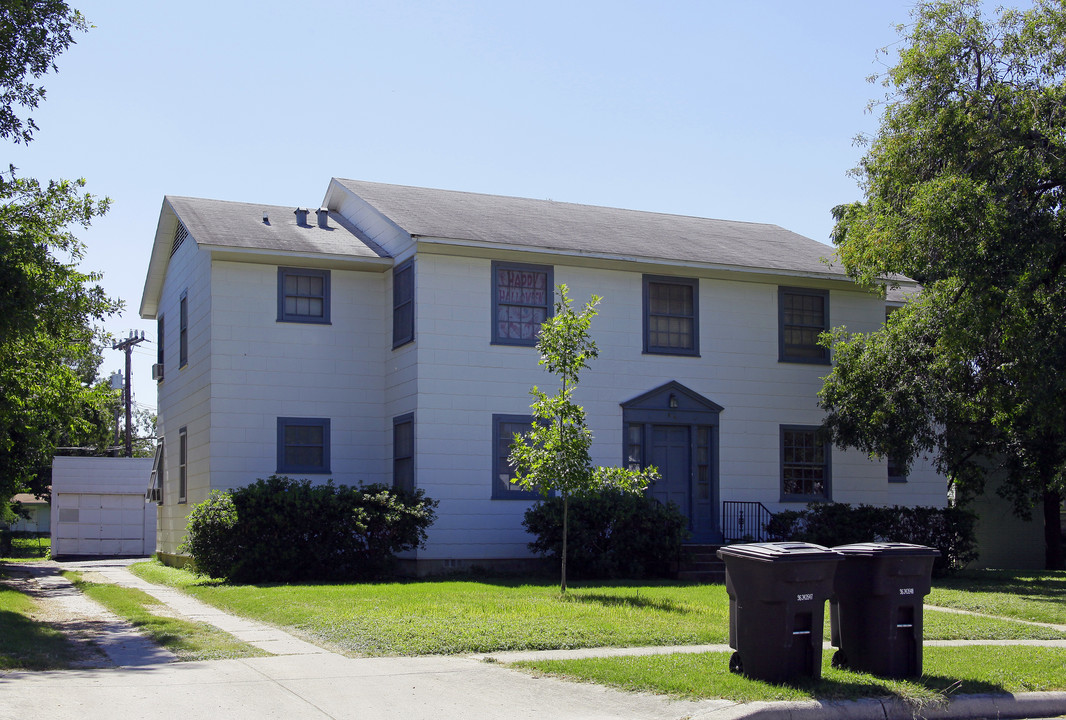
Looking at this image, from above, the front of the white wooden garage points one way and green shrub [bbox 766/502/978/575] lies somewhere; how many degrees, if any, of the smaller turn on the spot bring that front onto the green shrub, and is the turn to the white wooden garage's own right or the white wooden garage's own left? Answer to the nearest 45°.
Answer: approximately 45° to the white wooden garage's own left

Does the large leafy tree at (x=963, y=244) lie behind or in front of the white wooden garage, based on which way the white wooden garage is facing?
in front

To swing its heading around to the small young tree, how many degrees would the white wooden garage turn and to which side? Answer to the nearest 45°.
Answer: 0° — it already faces it

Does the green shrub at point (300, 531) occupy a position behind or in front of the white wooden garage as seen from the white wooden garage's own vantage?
in front

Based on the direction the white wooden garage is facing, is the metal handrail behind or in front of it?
in front

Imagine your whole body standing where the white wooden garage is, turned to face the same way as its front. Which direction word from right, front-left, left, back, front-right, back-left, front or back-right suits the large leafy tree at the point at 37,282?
front

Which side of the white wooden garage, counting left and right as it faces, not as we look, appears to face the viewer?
front
